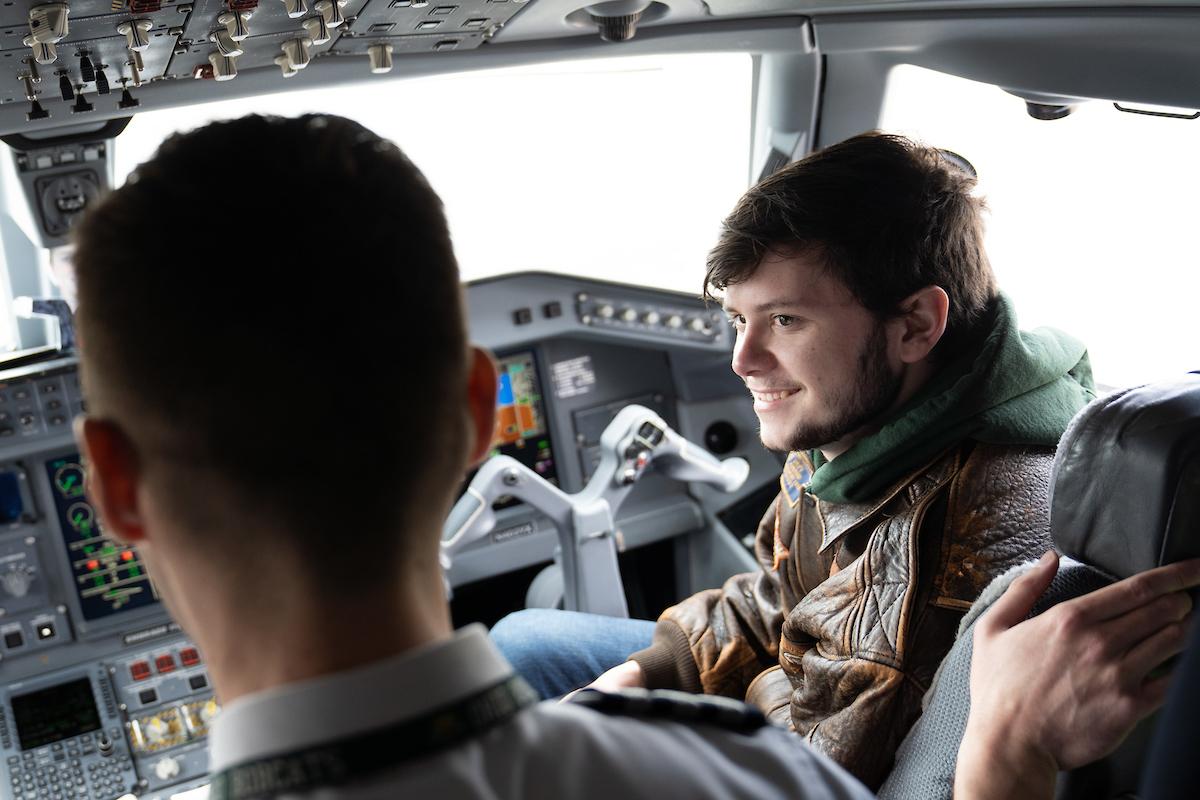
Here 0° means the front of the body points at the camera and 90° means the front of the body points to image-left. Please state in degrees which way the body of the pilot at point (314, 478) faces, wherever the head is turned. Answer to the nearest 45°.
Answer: approximately 180°

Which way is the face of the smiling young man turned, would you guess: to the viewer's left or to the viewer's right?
to the viewer's left

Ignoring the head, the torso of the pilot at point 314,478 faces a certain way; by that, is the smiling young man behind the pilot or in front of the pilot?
in front
